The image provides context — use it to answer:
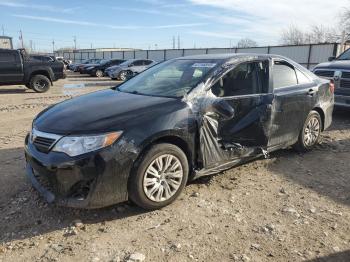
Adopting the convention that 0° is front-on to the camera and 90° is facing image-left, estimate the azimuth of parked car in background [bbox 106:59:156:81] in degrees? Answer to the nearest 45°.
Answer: approximately 45°

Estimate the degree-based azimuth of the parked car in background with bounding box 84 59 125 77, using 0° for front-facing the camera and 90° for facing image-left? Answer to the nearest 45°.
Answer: approximately 45°

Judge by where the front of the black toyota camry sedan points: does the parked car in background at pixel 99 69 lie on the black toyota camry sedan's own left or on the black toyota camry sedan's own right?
on the black toyota camry sedan's own right

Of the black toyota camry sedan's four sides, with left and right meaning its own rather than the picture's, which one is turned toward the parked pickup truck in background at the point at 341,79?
back

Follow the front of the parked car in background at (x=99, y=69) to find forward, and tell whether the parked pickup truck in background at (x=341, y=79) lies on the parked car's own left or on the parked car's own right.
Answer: on the parked car's own left

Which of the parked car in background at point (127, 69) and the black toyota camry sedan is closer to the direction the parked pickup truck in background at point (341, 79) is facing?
the black toyota camry sedan

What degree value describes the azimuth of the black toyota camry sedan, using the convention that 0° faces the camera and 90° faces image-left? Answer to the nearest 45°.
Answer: approximately 45°

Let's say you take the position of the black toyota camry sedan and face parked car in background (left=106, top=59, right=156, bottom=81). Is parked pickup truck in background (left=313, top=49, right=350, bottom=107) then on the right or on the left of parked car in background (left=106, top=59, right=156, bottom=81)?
right
